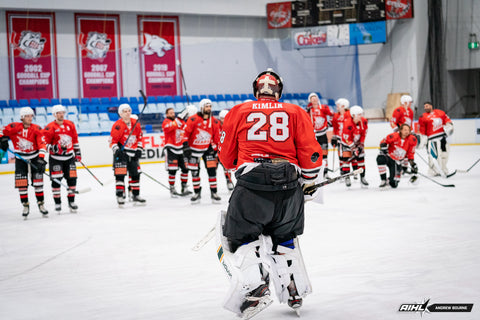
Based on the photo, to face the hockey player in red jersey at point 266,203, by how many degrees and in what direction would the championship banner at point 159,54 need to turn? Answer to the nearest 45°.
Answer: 0° — it already faces them

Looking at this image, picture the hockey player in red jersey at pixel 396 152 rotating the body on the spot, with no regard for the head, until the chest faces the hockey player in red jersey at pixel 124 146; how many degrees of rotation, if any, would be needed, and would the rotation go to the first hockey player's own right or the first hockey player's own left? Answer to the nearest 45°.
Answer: approximately 45° to the first hockey player's own right

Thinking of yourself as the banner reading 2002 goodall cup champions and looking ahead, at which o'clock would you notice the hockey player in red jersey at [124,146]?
The hockey player in red jersey is roughly at 12 o'clock from the banner reading 2002 goodall cup champions.

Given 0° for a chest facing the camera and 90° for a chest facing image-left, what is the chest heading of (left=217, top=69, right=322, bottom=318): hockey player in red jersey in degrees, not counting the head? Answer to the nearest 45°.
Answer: approximately 180°

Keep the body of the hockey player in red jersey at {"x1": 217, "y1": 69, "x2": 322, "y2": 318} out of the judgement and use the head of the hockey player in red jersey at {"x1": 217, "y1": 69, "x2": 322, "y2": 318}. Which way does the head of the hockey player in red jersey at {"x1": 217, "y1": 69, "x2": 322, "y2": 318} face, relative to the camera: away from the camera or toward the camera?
away from the camera

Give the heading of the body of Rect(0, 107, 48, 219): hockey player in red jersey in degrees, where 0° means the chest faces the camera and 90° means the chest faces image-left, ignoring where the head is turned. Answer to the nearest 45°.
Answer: approximately 0°

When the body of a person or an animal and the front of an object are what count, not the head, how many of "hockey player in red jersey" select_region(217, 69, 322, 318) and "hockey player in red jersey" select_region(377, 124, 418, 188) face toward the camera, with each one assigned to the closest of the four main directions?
1

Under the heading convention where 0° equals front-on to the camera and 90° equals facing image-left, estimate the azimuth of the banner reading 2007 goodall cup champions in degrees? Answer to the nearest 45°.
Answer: approximately 0°

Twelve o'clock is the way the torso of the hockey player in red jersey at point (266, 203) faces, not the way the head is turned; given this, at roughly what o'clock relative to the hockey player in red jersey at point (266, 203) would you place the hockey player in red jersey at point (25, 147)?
the hockey player in red jersey at point (25, 147) is roughly at 11 o'clock from the hockey player in red jersey at point (266, 203).
